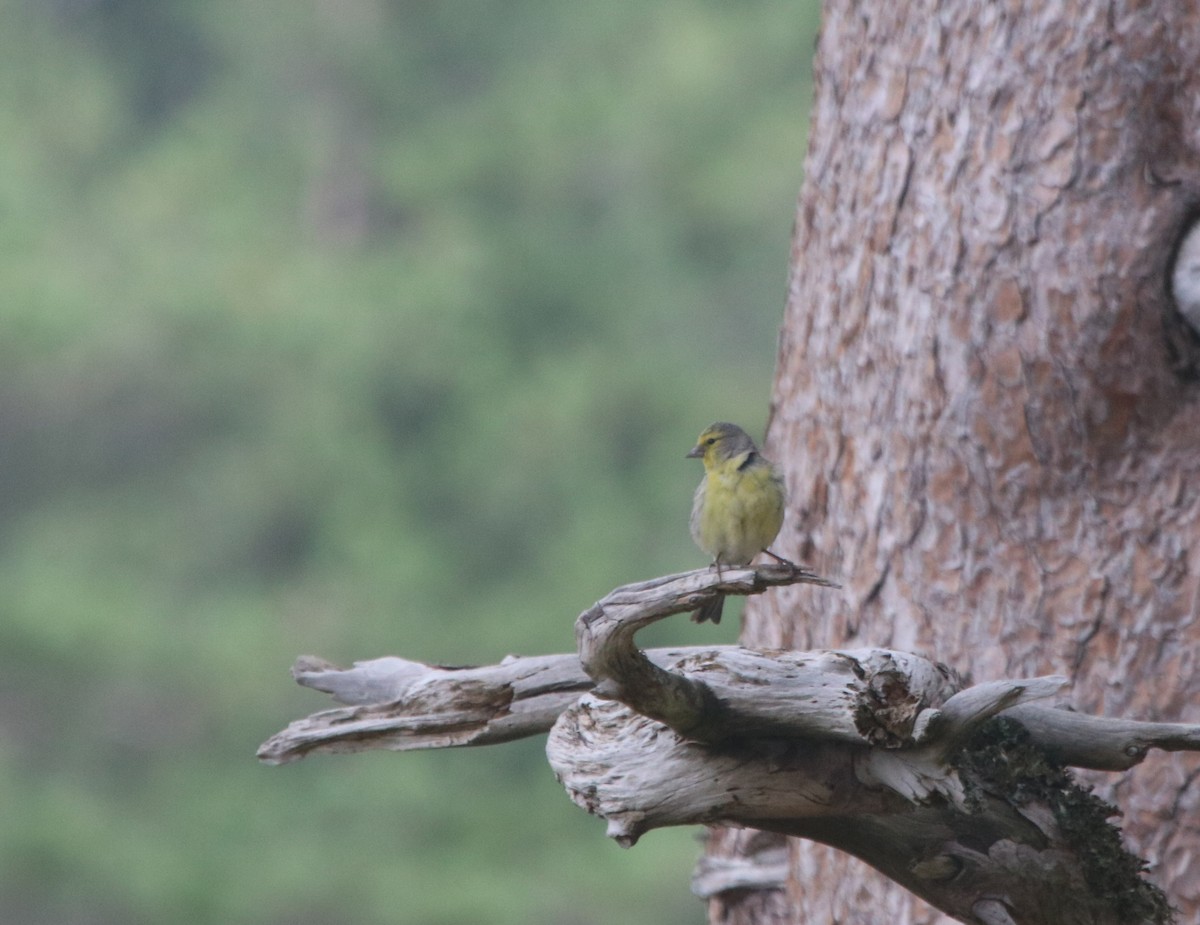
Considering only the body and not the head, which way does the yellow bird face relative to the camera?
toward the camera
